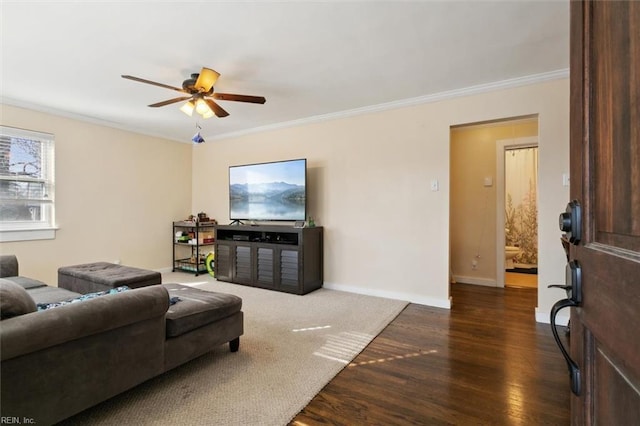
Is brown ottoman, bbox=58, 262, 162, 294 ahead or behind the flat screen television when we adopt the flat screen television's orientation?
ahead

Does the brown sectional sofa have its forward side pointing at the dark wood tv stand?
yes

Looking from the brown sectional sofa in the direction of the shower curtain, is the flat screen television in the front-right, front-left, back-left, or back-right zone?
front-left

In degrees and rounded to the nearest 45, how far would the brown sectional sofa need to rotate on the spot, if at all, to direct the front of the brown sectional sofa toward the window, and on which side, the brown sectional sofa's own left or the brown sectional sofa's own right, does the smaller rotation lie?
approximately 45° to the brown sectional sofa's own left

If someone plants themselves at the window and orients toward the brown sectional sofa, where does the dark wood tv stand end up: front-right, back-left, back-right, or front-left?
front-left

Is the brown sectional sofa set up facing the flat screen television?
yes

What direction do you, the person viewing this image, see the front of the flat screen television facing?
facing the viewer and to the left of the viewer

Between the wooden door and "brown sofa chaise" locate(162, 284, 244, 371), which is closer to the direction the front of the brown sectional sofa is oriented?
the brown sofa chaise

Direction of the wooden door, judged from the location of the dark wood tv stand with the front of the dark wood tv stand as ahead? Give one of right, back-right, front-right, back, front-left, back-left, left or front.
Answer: front-left

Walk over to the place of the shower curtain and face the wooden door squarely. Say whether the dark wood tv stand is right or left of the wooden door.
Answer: right

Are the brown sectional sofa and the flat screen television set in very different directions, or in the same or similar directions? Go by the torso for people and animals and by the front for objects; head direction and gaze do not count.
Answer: very different directions

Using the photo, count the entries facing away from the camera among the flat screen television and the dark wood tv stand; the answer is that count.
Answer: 0

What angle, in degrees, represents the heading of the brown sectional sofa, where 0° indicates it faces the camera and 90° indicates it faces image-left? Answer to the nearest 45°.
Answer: approximately 225°

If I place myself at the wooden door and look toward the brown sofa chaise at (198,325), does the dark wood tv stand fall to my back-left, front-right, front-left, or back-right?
front-right

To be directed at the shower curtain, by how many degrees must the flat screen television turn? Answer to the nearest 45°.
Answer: approximately 135° to its left

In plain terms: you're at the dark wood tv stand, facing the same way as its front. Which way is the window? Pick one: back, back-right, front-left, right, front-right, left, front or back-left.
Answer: front-right

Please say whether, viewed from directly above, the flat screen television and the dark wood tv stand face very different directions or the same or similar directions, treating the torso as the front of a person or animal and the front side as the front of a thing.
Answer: same or similar directions
